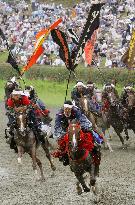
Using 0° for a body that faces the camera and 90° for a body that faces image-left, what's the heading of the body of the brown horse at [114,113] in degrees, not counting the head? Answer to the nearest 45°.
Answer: approximately 0°

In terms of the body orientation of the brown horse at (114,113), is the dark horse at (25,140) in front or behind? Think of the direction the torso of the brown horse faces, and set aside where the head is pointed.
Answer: in front

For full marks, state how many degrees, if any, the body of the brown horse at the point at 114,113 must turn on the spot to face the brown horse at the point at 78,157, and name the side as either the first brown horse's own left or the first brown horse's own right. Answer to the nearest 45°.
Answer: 0° — it already faces it
